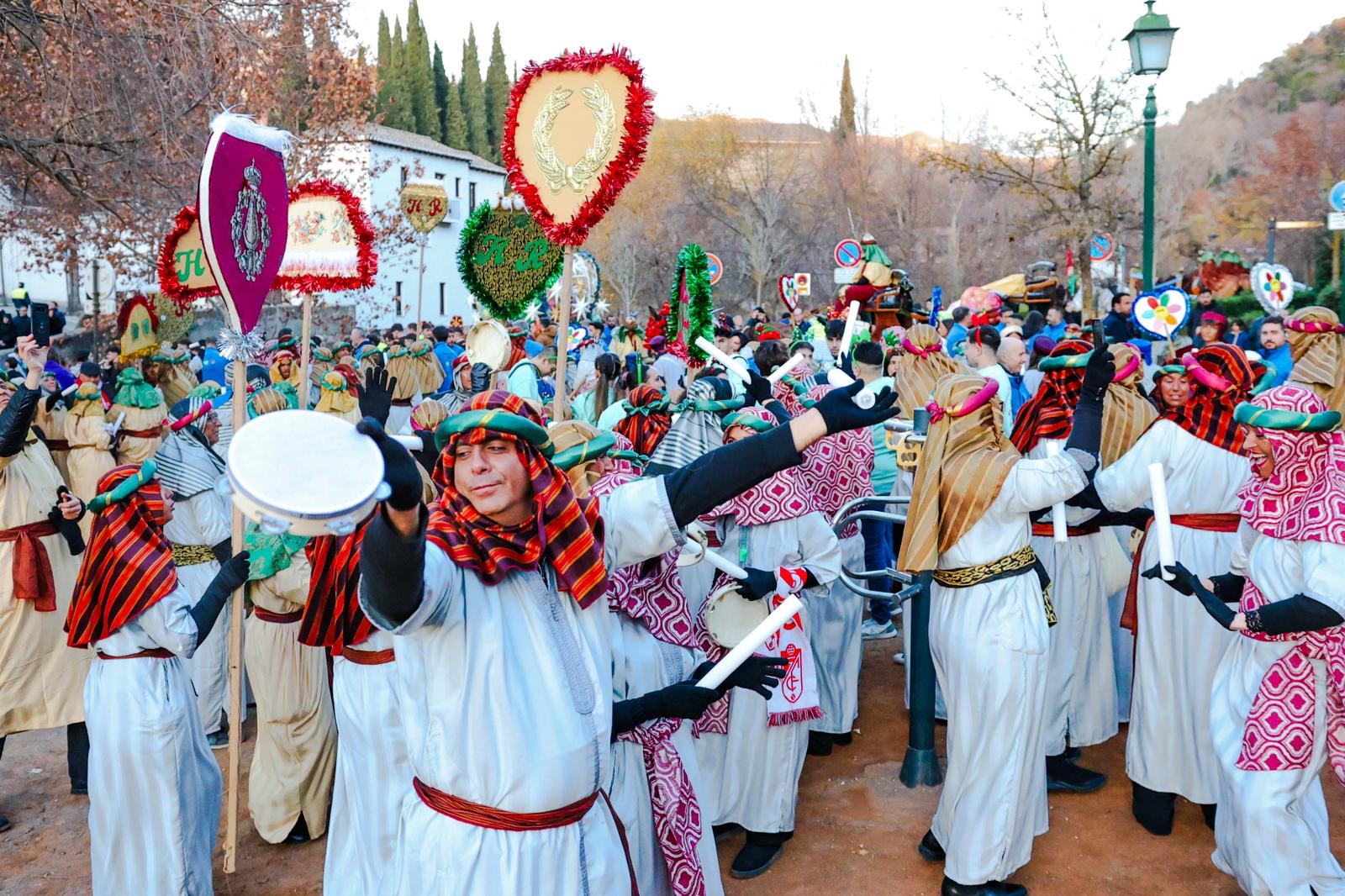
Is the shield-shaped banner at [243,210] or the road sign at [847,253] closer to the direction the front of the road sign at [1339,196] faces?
the shield-shaped banner

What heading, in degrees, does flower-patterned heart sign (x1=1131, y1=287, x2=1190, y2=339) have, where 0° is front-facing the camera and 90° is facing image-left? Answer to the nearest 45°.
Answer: approximately 0°

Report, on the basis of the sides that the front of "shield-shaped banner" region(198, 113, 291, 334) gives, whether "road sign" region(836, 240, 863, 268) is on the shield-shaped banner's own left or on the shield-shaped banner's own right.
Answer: on the shield-shaped banner's own left

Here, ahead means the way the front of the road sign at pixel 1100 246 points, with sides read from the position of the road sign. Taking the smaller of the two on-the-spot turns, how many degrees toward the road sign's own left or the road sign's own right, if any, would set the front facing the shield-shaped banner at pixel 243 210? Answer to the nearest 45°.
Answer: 0° — it already faces it

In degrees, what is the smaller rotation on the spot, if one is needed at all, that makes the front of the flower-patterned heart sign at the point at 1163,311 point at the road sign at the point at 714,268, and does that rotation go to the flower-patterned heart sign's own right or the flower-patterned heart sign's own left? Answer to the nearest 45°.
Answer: approximately 135° to the flower-patterned heart sign's own right

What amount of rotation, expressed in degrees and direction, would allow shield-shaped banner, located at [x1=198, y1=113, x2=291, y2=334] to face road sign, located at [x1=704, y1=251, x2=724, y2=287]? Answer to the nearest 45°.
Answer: approximately 90° to its left

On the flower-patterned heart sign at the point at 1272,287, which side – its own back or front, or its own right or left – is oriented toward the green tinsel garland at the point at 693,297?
right

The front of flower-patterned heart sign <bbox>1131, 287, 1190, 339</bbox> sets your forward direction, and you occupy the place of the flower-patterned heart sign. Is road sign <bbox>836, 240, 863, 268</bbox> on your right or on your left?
on your right

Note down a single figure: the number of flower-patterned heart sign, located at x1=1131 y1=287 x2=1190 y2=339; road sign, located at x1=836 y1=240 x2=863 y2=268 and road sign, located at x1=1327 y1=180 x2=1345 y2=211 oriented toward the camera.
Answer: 3

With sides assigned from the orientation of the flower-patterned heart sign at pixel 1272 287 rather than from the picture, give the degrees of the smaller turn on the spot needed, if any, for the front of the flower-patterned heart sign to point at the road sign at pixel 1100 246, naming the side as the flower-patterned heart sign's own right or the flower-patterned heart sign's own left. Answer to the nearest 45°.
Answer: approximately 180°
